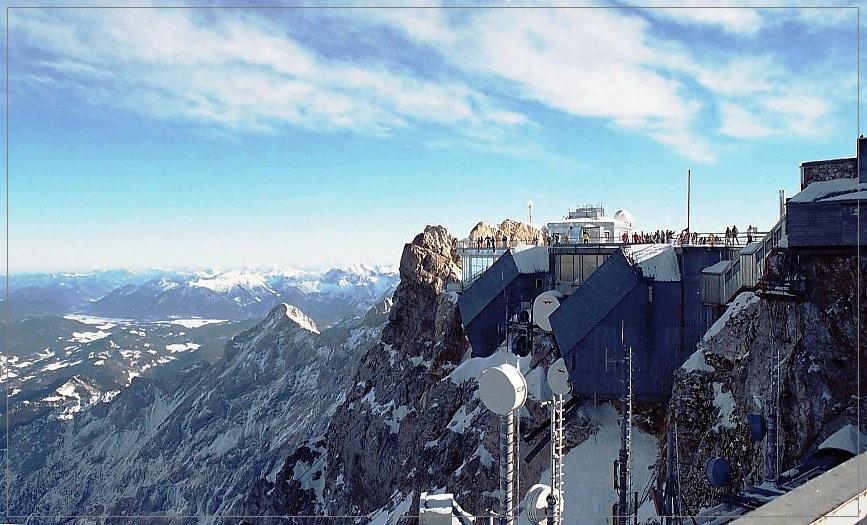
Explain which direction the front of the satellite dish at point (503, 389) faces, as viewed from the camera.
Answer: facing the viewer and to the left of the viewer

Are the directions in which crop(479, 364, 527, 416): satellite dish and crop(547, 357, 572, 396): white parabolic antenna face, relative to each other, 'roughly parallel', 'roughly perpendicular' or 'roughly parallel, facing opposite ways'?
roughly parallel

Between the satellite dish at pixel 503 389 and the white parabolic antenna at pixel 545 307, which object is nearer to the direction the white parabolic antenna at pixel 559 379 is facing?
the satellite dish

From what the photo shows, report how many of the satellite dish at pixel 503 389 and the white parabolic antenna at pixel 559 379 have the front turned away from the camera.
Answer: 0

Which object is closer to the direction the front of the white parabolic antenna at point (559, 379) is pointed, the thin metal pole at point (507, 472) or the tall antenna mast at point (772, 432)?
the thin metal pole

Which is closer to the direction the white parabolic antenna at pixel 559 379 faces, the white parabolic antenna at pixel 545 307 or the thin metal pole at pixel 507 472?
the thin metal pole
